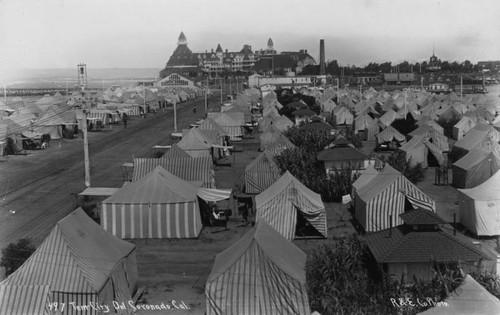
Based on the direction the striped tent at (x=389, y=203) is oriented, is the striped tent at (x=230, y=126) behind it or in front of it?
behind

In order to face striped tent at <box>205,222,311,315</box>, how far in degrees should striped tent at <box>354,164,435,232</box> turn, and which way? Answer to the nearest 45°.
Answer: approximately 45° to its right
